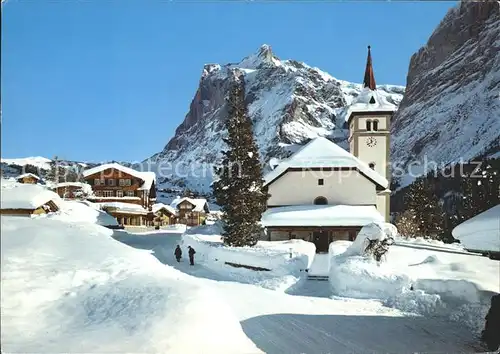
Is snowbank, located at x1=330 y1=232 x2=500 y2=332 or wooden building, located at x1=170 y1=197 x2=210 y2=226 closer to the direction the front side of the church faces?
the snowbank

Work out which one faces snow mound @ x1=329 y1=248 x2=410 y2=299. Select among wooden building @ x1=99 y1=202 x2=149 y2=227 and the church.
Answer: the church

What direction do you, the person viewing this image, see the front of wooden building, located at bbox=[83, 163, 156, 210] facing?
facing the viewer

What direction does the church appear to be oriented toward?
toward the camera

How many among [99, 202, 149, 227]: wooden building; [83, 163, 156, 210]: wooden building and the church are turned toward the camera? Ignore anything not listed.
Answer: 3

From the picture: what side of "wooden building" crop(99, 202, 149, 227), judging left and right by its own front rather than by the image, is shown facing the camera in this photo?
front

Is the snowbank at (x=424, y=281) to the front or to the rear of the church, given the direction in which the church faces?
to the front
